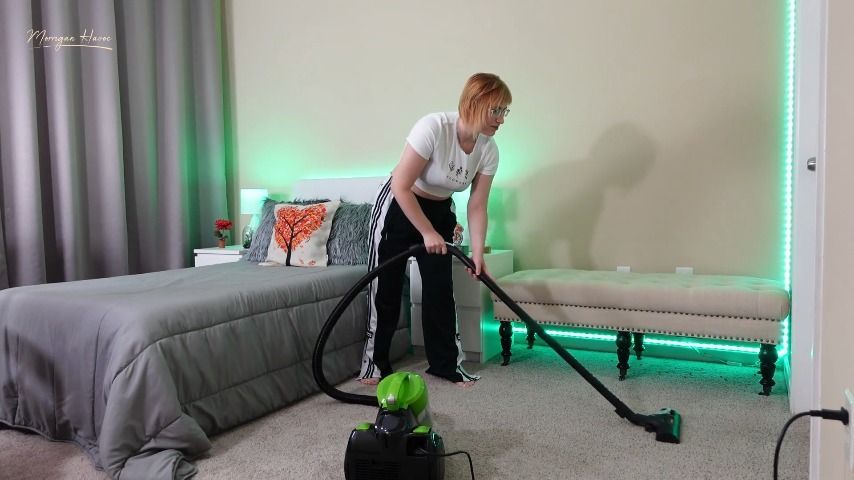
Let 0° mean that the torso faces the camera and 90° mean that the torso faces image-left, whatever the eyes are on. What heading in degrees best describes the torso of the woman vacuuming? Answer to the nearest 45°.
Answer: approximately 315°

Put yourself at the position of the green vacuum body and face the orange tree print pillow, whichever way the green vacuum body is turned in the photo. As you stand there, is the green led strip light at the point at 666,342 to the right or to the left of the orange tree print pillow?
right

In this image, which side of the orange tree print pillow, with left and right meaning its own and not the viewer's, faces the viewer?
front

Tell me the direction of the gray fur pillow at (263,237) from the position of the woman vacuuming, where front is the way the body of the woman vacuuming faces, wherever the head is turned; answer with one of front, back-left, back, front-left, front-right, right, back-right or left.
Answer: back

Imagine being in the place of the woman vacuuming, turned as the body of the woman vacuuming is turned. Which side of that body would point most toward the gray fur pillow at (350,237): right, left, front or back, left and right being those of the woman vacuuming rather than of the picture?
back

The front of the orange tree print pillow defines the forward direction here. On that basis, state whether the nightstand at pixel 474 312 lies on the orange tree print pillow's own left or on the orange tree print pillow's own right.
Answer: on the orange tree print pillow's own left

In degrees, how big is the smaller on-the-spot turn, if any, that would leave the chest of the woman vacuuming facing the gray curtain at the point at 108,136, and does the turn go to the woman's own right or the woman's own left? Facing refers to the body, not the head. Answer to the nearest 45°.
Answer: approximately 180°

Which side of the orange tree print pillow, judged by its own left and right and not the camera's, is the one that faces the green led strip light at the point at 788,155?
left

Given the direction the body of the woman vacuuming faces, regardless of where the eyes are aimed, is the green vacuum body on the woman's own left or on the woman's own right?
on the woman's own right
